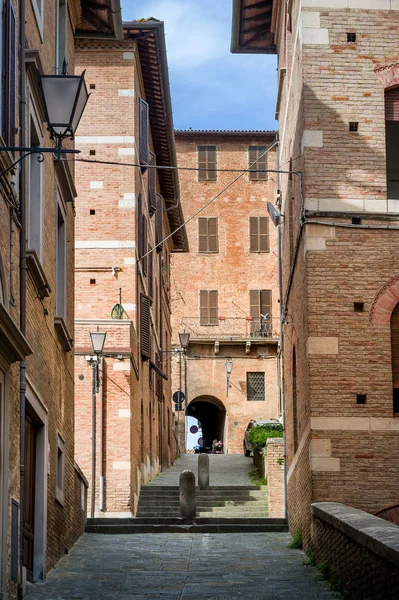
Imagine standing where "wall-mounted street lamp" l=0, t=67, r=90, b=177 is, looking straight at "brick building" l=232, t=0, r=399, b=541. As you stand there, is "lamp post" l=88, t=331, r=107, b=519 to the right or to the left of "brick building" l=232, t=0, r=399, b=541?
left

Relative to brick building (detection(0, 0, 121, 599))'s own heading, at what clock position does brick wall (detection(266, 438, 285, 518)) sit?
The brick wall is roughly at 10 o'clock from the brick building.

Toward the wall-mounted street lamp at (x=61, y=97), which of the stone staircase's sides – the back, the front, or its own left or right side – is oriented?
front

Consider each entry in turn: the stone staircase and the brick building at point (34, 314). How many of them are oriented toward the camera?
1

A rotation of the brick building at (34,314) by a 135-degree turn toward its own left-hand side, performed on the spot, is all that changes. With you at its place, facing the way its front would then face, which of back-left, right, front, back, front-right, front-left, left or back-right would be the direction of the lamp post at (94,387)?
front-right

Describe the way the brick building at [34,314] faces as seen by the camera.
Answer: facing to the right of the viewer

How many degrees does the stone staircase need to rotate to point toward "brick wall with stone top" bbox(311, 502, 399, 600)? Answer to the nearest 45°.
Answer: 0° — it already faces it

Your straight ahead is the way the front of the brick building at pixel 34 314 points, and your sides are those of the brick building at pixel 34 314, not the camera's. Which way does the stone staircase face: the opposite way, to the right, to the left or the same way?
to the right

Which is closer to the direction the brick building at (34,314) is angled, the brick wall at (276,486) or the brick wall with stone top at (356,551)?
the brick wall with stone top

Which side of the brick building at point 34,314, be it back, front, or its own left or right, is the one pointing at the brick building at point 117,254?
left

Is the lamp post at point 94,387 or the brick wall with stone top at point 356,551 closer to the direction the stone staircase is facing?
the brick wall with stone top

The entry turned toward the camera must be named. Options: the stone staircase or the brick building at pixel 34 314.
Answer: the stone staircase

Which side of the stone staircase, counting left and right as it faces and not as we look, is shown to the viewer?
front
